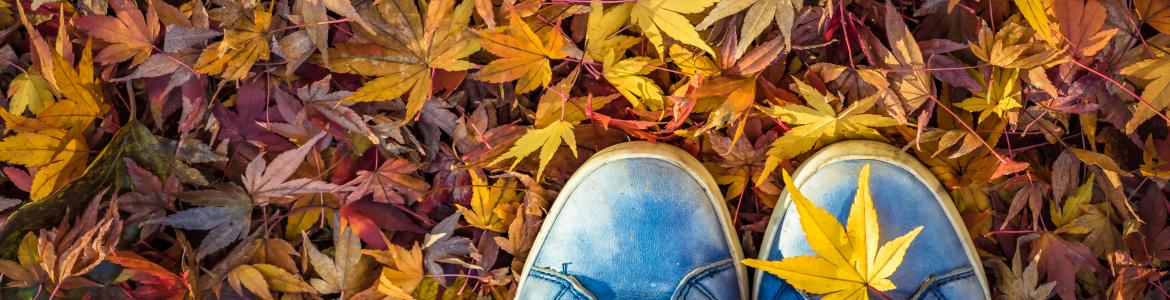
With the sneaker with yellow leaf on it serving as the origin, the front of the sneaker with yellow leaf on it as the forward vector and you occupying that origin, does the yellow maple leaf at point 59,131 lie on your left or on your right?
on your left

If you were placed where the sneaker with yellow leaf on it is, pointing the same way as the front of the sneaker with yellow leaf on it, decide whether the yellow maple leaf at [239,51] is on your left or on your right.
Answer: on your left

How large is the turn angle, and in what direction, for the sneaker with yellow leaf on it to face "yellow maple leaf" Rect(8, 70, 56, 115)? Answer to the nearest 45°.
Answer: approximately 90° to its left

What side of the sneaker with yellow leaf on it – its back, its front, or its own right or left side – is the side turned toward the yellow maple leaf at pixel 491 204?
left

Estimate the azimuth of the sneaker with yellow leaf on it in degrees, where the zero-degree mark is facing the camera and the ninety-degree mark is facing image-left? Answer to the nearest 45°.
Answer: approximately 180°
